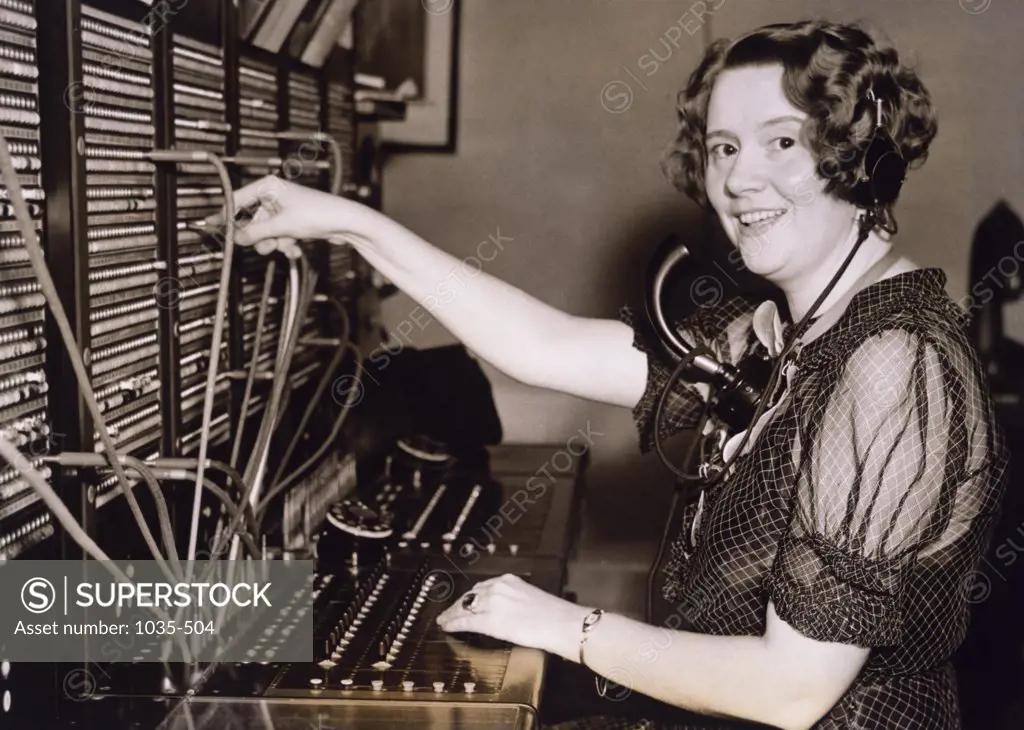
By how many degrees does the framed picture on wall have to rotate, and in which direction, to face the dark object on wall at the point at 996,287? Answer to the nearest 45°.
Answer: approximately 90° to its left

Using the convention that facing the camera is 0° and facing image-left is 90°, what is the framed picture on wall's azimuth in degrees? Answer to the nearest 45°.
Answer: approximately 0°

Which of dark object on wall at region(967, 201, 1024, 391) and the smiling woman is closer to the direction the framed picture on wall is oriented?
the smiling woman

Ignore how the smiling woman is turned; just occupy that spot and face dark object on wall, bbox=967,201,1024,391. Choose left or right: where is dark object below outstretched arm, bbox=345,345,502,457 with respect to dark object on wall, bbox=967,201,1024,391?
left
